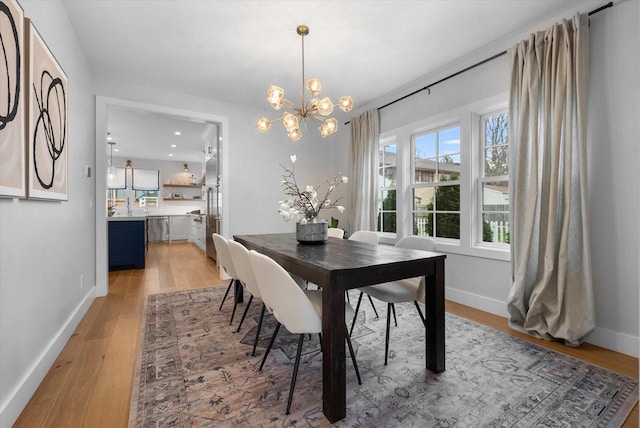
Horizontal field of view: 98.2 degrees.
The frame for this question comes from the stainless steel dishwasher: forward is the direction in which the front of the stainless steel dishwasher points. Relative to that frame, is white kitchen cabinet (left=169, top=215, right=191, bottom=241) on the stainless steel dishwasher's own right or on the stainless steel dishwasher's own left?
on the stainless steel dishwasher's own left

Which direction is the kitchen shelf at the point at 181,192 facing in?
toward the camera

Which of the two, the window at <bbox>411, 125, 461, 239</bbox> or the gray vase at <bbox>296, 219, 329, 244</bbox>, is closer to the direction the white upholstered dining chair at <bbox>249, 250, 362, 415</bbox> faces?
the window

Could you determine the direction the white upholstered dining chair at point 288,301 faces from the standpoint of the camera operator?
facing away from the viewer and to the right of the viewer

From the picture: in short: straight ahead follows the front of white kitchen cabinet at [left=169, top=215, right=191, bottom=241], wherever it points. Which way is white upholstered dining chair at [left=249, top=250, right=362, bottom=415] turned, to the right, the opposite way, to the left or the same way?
to the left

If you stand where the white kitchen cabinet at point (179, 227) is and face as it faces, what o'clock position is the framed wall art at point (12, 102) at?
The framed wall art is roughly at 12 o'clock from the white kitchen cabinet.

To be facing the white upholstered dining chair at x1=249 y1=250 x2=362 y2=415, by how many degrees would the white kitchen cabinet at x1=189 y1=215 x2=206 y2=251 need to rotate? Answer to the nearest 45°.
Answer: approximately 45° to its left

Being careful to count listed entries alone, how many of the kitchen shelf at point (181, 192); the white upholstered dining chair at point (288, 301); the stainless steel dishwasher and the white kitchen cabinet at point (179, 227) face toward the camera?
3

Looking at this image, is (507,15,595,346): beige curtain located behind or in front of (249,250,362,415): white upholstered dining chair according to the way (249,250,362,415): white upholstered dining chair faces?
in front

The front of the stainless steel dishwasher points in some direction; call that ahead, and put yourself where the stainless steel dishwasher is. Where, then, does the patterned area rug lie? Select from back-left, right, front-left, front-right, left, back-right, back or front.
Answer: front

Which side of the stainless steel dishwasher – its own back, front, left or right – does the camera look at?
front

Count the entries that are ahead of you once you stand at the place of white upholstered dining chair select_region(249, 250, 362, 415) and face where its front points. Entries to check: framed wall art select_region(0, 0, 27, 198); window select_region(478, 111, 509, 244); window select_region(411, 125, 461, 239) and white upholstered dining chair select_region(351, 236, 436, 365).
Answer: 3

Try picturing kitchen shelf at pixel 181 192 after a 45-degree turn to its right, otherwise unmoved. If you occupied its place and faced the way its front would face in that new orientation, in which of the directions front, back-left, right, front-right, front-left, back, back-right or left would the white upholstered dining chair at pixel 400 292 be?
front-left

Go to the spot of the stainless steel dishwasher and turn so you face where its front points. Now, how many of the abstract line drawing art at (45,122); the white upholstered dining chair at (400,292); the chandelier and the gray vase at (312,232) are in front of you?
4

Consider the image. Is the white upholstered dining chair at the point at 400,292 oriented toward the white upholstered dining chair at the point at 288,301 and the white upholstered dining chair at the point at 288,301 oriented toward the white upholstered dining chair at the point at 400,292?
yes

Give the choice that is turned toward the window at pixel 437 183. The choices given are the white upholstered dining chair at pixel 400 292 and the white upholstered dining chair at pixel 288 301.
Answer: the white upholstered dining chair at pixel 288 301

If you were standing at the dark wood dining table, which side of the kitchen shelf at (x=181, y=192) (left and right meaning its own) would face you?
front

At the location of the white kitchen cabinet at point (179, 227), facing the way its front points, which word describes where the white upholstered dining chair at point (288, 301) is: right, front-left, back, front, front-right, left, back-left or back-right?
front
